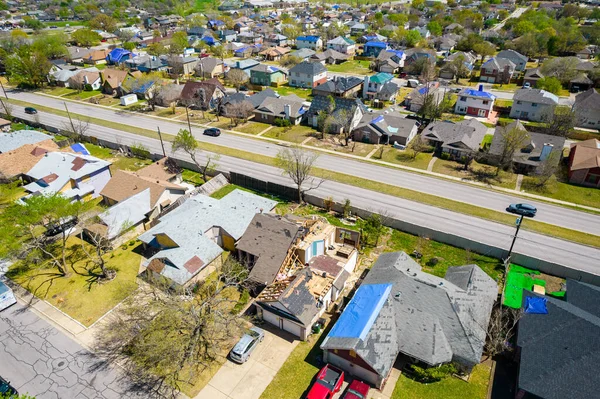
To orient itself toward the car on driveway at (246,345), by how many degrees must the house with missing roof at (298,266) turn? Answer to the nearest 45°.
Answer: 0° — it already faces it

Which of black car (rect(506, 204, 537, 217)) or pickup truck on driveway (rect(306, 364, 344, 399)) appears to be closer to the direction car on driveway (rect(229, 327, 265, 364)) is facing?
the black car

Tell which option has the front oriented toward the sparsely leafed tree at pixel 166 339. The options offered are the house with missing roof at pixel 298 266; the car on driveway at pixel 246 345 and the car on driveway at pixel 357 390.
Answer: the house with missing roof

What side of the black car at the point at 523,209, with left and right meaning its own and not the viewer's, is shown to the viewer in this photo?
left

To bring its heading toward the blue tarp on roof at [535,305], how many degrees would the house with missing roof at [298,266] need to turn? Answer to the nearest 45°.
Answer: approximately 135° to its left

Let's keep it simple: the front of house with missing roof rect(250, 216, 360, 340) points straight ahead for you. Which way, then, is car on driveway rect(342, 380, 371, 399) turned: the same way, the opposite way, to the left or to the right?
the opposite way

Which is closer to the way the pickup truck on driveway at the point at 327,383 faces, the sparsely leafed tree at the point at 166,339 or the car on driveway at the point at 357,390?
the sparsely leafed tree

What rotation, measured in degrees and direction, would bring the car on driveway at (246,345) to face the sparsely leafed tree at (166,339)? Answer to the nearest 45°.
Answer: approximately 135° to its left

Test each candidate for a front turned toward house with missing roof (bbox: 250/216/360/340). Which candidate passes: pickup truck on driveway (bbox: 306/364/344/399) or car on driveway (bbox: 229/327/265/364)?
car on driveway (bbox: 229/327/265/364)

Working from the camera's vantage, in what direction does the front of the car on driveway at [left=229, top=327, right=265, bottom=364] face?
facing away from the viewer and to the right of the viewer

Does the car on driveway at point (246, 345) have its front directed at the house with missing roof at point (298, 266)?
yes

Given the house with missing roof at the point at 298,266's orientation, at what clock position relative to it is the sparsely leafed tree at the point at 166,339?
The sparsely leafed tree is roughly at 12 o'clock from the house with missing roof.
